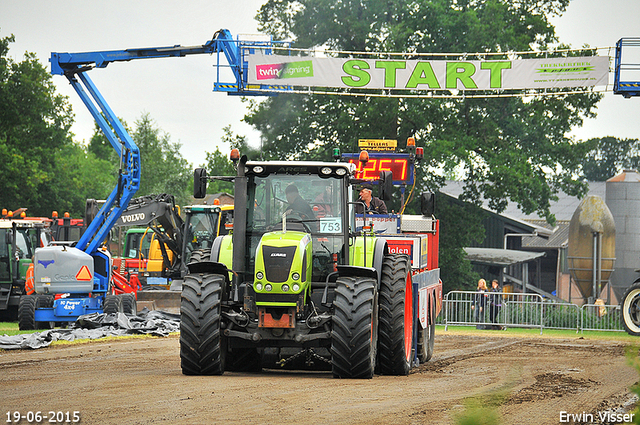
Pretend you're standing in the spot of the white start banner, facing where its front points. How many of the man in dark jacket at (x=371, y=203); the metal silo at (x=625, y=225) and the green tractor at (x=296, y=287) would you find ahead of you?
2

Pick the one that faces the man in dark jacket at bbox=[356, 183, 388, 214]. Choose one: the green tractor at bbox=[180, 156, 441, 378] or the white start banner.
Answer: the white start banner

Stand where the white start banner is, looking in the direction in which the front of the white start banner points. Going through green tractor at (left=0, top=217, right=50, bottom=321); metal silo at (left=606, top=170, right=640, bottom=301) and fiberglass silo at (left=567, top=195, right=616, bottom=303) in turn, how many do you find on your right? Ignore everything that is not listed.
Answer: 1

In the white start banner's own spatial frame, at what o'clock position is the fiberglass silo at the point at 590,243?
The fiberglass silo is roughly at 7 o'clock from the white start banner.

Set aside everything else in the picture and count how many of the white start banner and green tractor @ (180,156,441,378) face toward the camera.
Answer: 2

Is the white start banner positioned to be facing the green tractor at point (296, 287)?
yes

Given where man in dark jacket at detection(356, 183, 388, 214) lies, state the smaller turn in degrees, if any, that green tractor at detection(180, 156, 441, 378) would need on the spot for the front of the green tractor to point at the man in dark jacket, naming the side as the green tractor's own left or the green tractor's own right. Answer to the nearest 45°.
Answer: approximately 180°

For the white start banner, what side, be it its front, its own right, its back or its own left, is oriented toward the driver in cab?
front

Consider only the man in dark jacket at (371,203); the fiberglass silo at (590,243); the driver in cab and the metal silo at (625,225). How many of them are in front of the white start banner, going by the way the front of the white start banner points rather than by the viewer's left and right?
2

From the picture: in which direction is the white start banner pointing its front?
toward the camera

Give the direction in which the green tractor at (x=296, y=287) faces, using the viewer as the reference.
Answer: facing the viewer

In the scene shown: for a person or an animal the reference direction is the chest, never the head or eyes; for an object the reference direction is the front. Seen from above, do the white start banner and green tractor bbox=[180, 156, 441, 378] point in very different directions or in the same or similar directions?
same or similar directions
